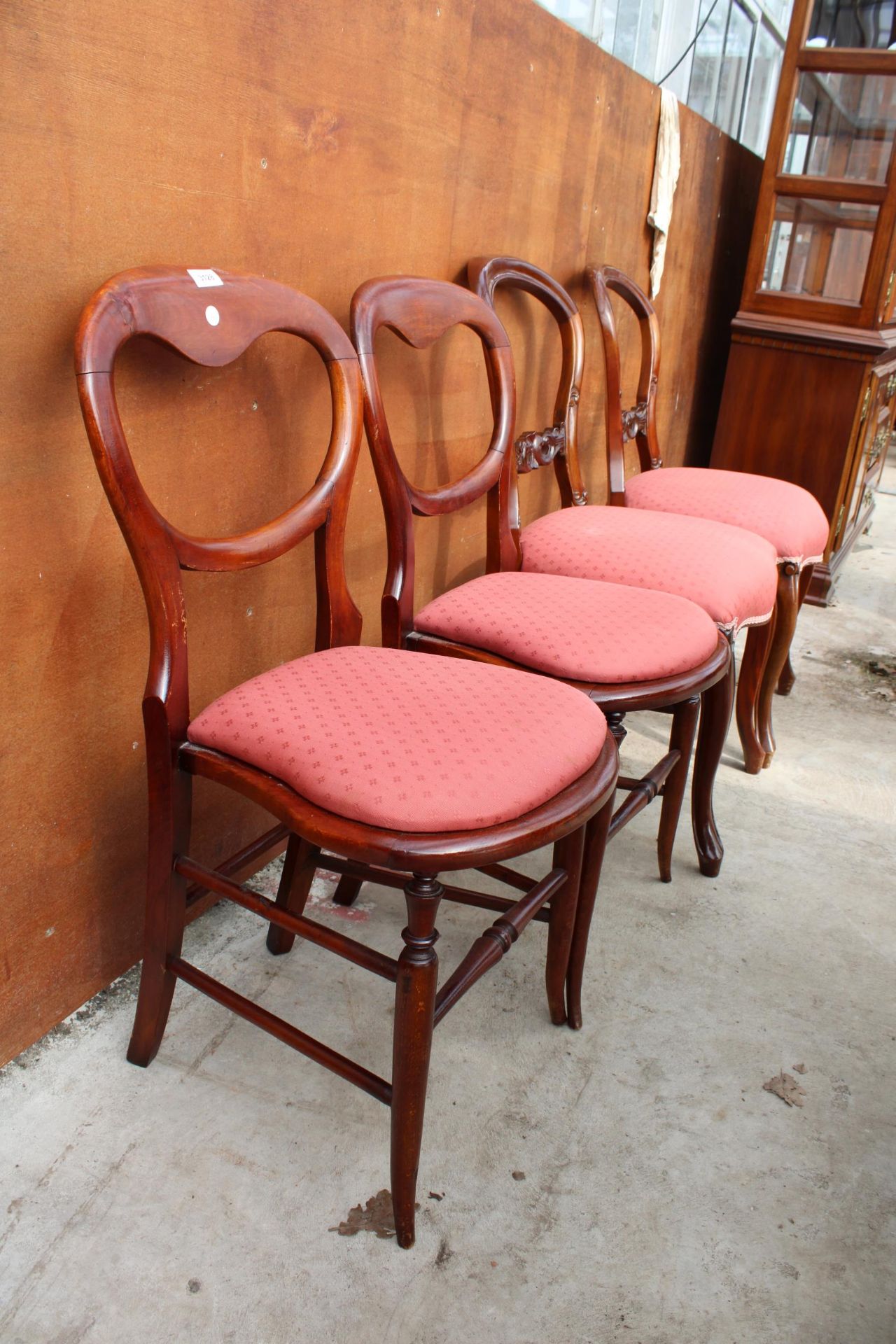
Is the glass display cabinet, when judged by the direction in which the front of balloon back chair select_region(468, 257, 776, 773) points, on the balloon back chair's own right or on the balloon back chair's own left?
on the balloon back chair's own left

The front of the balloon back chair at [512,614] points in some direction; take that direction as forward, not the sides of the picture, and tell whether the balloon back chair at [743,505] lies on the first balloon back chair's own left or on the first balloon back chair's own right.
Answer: on the first balloon back chair's own left

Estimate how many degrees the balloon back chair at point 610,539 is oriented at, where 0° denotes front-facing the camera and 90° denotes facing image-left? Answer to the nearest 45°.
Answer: approximately 315°

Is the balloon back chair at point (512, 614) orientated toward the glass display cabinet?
no

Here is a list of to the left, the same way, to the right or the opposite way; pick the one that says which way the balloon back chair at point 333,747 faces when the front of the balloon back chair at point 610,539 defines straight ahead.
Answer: the same way

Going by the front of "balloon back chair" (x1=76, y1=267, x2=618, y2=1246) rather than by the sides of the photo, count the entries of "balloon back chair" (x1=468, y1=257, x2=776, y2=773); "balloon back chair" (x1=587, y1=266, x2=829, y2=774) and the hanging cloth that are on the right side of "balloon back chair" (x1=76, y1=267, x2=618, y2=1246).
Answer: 0

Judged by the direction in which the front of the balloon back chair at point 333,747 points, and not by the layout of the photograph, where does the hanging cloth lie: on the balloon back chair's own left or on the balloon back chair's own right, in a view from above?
on the balloon back chair's own left

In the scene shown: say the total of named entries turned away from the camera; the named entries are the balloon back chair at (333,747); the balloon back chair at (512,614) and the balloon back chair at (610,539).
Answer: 0

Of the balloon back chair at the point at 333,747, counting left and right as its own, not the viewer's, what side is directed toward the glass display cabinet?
left

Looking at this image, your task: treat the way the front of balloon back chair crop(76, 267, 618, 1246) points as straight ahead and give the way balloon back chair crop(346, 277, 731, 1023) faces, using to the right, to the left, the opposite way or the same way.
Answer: the same way

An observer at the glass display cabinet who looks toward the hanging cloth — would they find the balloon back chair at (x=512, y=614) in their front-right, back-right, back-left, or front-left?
front-left

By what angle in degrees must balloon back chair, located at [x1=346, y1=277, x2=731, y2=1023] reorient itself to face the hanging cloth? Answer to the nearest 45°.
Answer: approximately 135° to its left

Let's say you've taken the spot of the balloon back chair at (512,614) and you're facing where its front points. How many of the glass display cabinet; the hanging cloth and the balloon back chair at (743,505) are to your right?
0

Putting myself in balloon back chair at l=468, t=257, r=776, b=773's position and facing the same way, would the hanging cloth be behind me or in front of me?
behind

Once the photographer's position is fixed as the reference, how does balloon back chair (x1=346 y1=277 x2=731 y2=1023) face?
facing the viewer and to the right of the viewer

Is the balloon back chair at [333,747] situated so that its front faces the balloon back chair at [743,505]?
no

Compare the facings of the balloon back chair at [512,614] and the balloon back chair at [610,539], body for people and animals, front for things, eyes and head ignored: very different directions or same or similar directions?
same or similar directions
